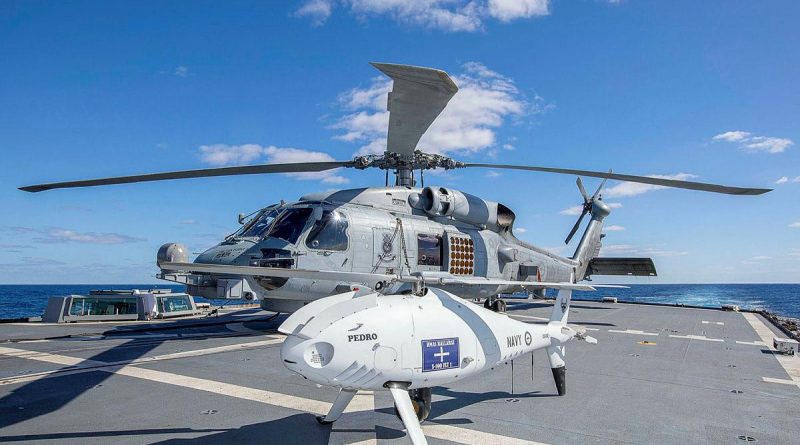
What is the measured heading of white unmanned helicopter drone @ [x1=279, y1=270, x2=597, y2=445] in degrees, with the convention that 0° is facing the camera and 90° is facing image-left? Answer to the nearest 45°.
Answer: approximately 45°

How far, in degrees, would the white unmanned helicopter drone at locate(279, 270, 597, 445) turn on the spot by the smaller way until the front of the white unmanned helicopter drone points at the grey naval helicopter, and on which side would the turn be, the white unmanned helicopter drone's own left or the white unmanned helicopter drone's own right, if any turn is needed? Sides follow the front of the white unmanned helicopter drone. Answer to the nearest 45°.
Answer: approximately 135° to the white unmanned helicopter drone's own right

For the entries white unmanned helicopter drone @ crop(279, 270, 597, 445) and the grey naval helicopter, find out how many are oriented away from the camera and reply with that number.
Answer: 0

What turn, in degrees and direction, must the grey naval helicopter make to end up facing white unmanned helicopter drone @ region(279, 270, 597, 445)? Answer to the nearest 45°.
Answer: approximately 45° to its left

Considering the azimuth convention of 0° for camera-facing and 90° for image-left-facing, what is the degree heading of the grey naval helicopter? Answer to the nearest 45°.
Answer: approximately 45°
